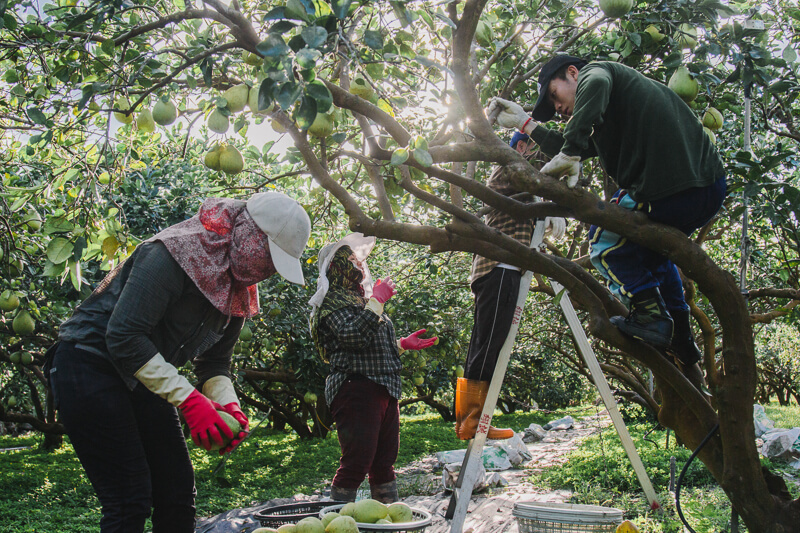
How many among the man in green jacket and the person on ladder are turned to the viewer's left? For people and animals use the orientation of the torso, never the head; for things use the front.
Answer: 1

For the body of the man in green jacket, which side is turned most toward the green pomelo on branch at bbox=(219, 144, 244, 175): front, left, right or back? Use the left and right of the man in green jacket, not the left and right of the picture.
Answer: front

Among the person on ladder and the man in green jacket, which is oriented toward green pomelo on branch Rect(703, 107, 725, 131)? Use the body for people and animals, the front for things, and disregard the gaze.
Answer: the person on ladder

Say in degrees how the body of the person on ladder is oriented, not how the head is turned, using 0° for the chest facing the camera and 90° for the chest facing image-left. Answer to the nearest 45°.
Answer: approximately 270°

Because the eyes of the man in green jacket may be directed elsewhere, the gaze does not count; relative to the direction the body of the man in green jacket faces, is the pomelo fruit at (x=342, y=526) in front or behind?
in front

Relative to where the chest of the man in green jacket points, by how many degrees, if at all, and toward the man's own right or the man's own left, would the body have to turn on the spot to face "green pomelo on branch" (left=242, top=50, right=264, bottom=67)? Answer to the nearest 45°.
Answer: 0° — they already face it

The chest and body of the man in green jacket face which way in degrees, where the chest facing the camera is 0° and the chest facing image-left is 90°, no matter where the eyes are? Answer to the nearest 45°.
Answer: approximately 90°

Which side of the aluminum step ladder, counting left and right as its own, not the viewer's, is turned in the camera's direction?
left
